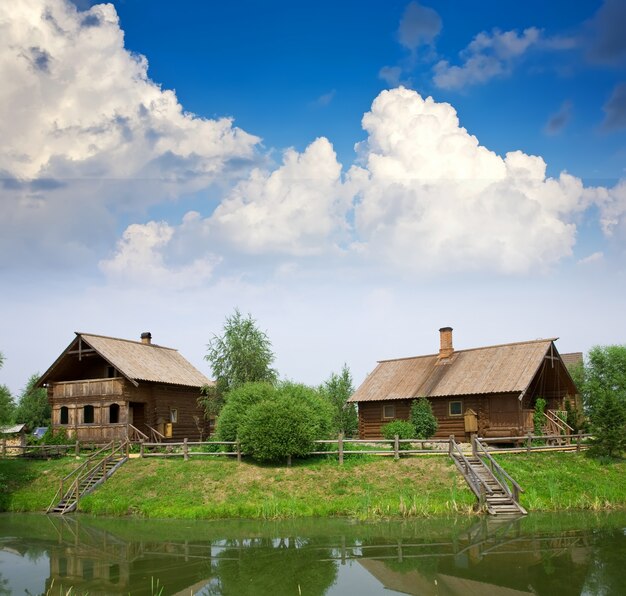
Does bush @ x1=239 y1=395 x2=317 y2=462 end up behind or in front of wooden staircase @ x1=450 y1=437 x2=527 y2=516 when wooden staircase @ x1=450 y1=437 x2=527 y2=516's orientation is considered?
behind

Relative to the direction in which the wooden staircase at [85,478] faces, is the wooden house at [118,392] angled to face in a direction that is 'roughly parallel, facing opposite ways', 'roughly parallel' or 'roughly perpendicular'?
roughly parallel

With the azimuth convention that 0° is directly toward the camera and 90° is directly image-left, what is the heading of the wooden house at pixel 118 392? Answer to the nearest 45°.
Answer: approximately 45°

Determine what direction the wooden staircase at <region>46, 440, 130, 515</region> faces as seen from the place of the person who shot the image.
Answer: facing the viewer and to the left of the viewer

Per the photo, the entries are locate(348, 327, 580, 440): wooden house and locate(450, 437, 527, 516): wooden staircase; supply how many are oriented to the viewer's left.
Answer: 0

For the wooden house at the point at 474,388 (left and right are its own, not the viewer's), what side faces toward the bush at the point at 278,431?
right

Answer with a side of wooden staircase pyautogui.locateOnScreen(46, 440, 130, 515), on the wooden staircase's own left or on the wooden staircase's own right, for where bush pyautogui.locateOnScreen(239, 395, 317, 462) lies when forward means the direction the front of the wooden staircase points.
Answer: on the wooden staircase's own left

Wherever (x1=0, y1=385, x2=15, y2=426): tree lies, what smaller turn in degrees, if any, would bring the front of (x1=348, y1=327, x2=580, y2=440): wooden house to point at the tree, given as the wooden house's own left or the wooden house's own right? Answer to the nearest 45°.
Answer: approximately 135° to the wooden house's own right

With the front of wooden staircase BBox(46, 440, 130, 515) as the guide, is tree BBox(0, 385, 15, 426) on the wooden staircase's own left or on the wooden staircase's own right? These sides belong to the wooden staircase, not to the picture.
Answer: on the wooden staircase's own right

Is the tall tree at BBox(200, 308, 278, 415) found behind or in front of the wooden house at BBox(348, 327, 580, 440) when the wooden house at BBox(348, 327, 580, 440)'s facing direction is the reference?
behind

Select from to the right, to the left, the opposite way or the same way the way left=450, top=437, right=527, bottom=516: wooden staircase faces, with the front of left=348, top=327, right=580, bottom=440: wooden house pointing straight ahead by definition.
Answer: the same way

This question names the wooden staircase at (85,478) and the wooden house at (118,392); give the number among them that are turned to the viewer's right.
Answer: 0

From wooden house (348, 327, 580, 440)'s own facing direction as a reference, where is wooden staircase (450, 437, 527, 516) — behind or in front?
in front

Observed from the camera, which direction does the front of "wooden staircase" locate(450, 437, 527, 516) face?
facing the viewer and to the right of the viewer

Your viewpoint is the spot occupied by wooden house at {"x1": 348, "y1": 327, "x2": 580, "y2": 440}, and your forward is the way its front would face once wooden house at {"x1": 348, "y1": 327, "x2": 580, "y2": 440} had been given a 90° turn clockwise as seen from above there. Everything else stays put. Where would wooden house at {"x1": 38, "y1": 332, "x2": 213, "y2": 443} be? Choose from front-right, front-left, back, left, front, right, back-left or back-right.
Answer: front-right
